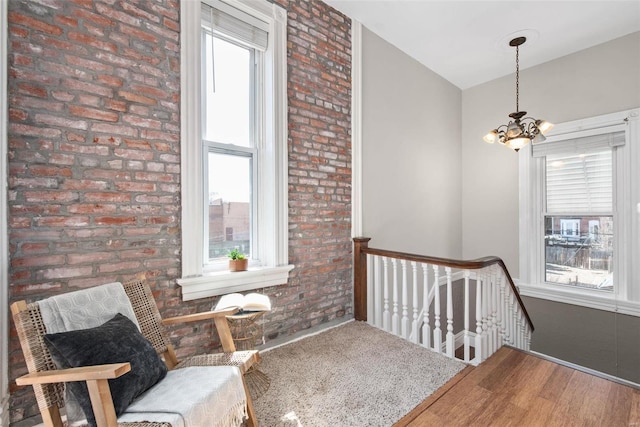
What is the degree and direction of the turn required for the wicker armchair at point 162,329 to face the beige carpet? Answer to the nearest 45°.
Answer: approximately 45° to its left

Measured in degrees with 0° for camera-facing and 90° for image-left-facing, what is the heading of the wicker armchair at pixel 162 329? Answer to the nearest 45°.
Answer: approximately 315°

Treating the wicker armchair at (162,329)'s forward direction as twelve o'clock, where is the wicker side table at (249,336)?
The wicker side table is roughly at 10 o'clock from the wicker armchair.

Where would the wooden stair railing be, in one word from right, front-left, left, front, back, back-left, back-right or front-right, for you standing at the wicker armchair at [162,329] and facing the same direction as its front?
front-left

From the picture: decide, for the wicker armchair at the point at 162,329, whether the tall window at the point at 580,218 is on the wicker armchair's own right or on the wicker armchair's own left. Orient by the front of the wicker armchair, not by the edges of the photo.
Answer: on the wicker armchair's own left

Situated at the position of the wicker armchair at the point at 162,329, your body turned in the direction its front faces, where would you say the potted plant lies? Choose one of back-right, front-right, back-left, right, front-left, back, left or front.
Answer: left
